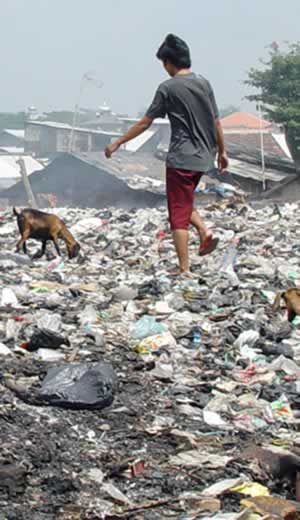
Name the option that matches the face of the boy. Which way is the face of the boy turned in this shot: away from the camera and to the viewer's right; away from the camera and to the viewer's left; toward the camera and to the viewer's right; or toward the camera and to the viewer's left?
away from the camera and to the viewer's left

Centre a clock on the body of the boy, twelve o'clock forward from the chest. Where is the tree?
The tree is roughly at 2 o'clock from the boy.

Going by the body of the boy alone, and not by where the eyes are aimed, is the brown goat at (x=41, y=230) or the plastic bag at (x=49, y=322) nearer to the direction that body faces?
the brown goat

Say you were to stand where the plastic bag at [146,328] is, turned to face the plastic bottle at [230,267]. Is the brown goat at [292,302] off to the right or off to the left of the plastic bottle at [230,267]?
right

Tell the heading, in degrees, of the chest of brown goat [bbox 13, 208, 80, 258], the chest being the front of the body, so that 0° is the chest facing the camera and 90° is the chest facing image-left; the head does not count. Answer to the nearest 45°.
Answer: approximately 270°

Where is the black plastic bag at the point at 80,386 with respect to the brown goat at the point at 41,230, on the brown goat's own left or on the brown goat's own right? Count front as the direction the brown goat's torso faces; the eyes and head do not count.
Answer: on the brown goat's own right

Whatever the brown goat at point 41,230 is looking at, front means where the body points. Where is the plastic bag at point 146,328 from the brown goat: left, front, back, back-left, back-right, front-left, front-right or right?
right

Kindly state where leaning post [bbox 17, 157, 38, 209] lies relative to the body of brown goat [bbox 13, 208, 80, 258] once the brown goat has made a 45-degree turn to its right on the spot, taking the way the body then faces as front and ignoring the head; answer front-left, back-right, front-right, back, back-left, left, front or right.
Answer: back-left

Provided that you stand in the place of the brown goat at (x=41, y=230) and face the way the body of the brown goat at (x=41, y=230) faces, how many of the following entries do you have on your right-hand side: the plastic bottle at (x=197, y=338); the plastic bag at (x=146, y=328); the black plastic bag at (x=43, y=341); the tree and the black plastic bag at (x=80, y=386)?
4

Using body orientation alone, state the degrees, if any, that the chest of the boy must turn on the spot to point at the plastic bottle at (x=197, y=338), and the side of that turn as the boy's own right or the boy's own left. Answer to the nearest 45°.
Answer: approximately 135° to the boy's own left

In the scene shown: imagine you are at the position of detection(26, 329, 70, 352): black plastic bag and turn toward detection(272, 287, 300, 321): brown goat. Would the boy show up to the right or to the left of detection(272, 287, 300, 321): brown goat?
left

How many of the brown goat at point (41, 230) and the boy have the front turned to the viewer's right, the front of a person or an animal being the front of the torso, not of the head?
1

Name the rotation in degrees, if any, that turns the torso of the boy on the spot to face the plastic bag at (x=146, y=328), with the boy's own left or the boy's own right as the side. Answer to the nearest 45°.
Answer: approximately 135° to the boy's own left
